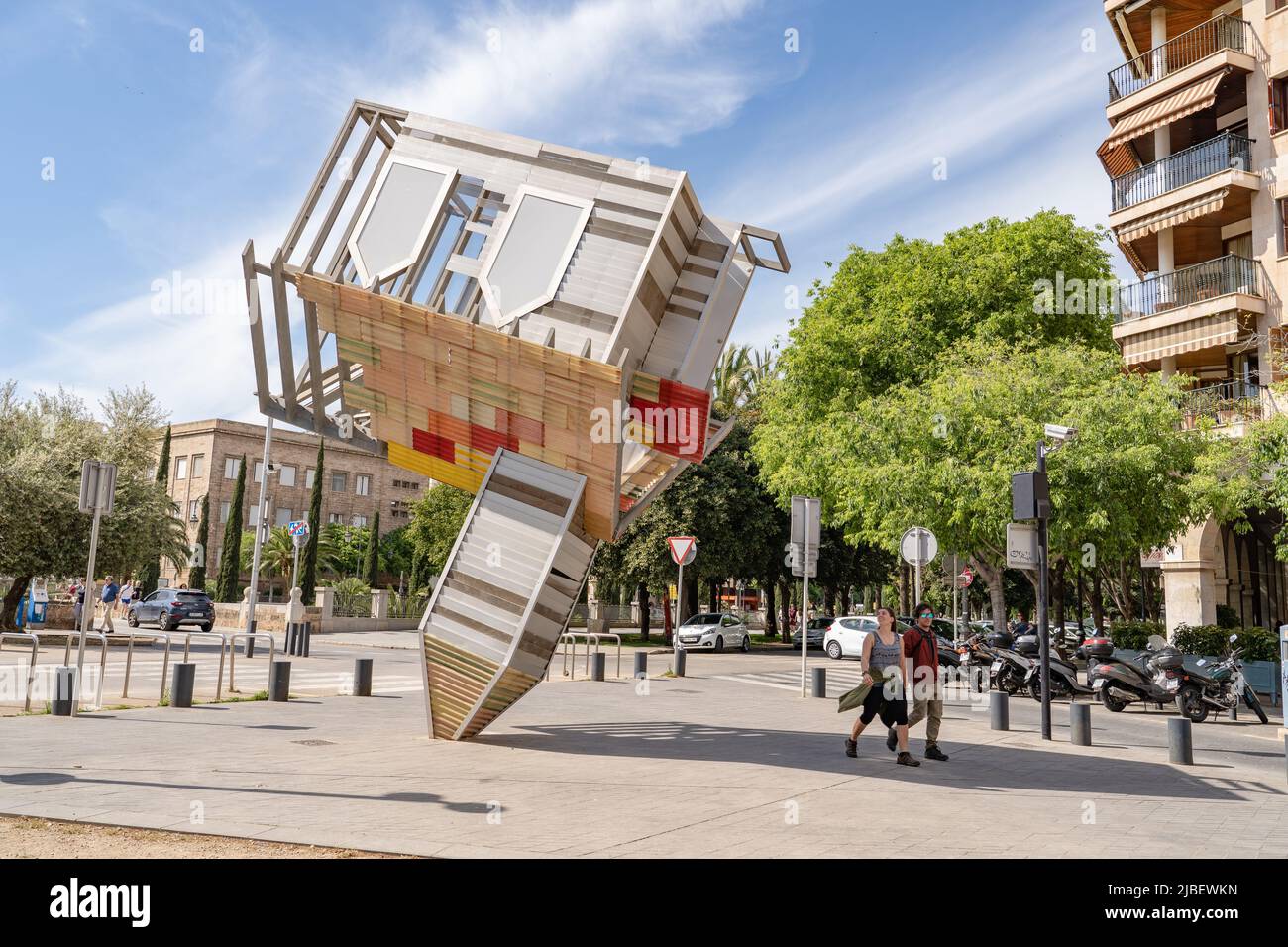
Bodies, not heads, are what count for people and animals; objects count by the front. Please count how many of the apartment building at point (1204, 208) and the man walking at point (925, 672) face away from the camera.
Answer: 0

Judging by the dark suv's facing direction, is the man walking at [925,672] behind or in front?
behind

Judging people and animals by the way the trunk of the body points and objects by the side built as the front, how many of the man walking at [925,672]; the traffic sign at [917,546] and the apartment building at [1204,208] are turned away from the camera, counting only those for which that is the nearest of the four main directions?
1

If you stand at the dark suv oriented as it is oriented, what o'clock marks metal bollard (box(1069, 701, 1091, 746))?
The metal bollard is roughly at 7 o'clock from the dark suv.

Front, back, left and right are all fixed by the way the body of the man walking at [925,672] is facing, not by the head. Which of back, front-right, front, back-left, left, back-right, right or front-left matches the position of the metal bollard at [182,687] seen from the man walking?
back-right

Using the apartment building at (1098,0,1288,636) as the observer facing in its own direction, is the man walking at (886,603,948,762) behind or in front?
in front

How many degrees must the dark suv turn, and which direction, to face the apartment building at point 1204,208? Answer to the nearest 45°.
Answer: approximately 180°

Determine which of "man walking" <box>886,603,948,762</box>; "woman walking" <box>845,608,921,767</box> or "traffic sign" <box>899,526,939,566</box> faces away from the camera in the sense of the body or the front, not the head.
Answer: the traffic sign

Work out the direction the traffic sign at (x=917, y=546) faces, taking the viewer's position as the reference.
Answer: facing away from the viewer

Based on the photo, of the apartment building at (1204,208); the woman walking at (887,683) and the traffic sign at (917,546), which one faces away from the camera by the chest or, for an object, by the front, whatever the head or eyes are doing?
the traffic sign

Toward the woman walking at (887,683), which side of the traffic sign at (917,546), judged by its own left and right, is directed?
back

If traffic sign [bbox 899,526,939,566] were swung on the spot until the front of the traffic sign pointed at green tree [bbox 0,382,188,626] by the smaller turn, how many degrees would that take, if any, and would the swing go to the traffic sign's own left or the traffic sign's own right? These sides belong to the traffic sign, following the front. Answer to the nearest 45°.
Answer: approximately 90° to the traffic sign's own left
